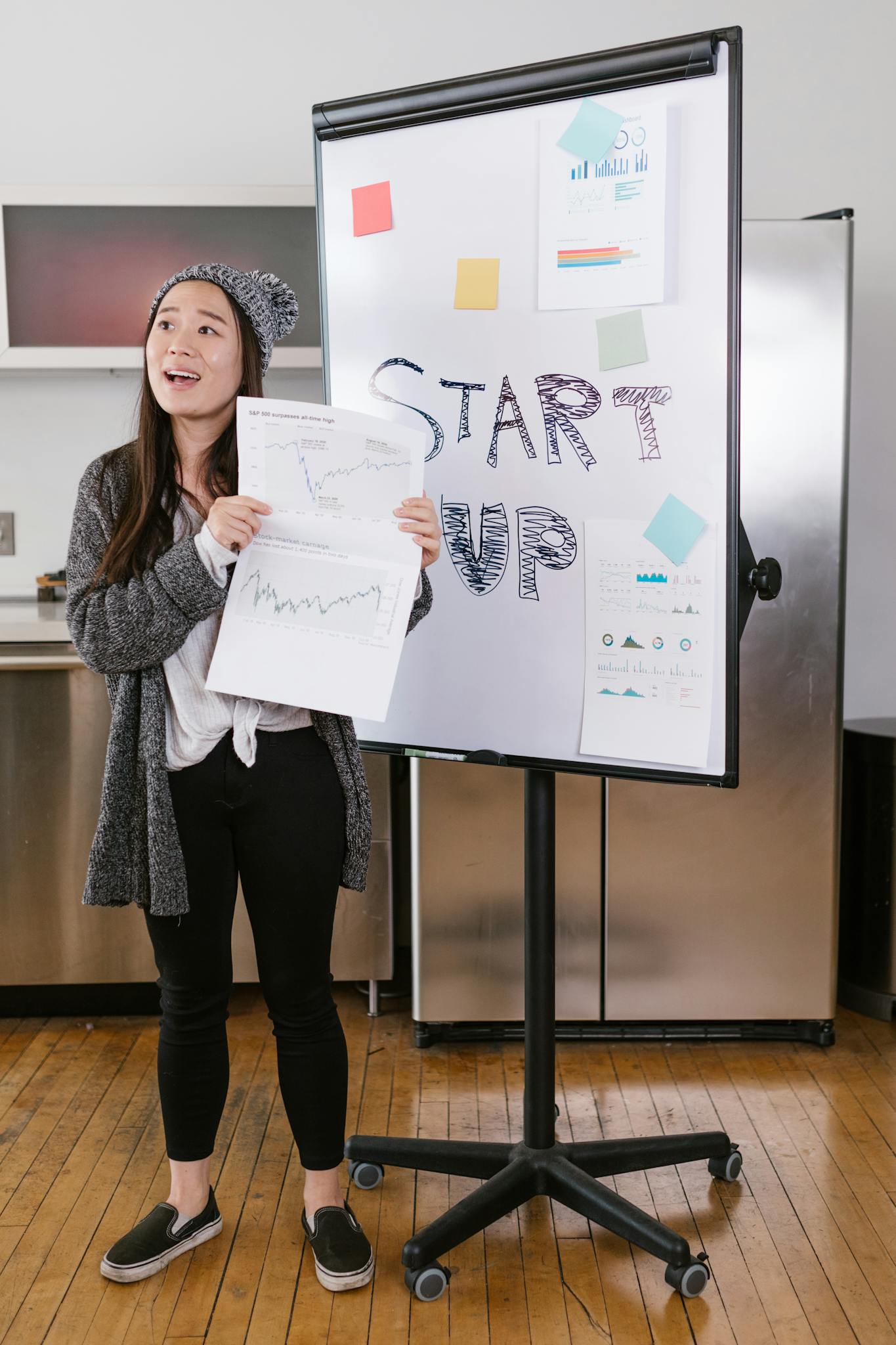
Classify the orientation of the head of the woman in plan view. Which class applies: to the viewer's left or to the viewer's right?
to the viewer's left

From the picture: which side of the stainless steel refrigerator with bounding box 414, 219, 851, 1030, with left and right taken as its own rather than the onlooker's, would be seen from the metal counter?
right

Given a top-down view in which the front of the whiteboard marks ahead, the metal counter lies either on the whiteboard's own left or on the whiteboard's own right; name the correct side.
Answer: on the whiteboard's own right

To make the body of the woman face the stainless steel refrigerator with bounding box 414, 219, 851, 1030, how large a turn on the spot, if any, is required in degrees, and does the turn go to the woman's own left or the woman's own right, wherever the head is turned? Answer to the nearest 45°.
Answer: approximately 135° to the woman's own left
